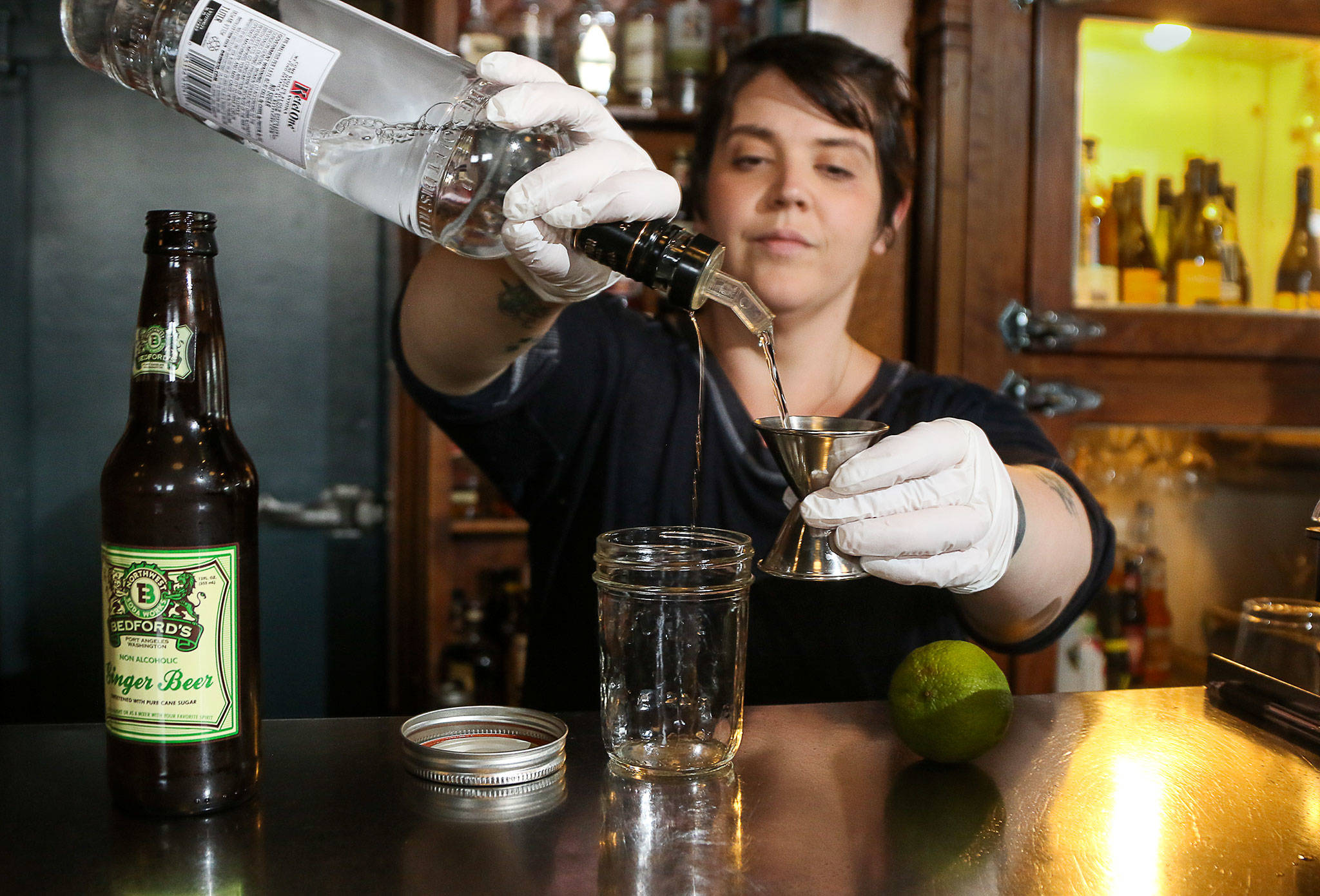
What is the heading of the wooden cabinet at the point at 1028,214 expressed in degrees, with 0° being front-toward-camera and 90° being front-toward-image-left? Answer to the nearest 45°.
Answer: approximately 0°

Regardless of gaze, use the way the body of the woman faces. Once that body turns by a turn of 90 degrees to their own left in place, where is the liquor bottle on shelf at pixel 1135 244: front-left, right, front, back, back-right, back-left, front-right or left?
front-left

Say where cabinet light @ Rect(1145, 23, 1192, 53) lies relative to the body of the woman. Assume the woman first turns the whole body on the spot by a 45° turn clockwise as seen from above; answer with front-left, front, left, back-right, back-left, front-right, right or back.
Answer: back

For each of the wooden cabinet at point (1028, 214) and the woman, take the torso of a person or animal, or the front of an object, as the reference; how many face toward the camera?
2

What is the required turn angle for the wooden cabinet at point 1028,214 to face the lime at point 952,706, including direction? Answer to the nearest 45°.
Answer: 0° — it already faces it

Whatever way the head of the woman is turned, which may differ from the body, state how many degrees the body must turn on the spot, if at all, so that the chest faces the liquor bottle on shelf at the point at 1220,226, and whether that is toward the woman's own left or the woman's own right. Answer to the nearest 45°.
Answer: approximately 135° to the woman's own left

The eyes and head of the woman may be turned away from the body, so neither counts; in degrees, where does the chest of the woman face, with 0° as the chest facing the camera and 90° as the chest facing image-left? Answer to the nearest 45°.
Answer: approximately 0°

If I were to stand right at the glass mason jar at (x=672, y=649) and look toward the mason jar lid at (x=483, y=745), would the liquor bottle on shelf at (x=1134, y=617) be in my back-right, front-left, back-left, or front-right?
back-right

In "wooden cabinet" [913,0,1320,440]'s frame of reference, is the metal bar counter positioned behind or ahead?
ahead
